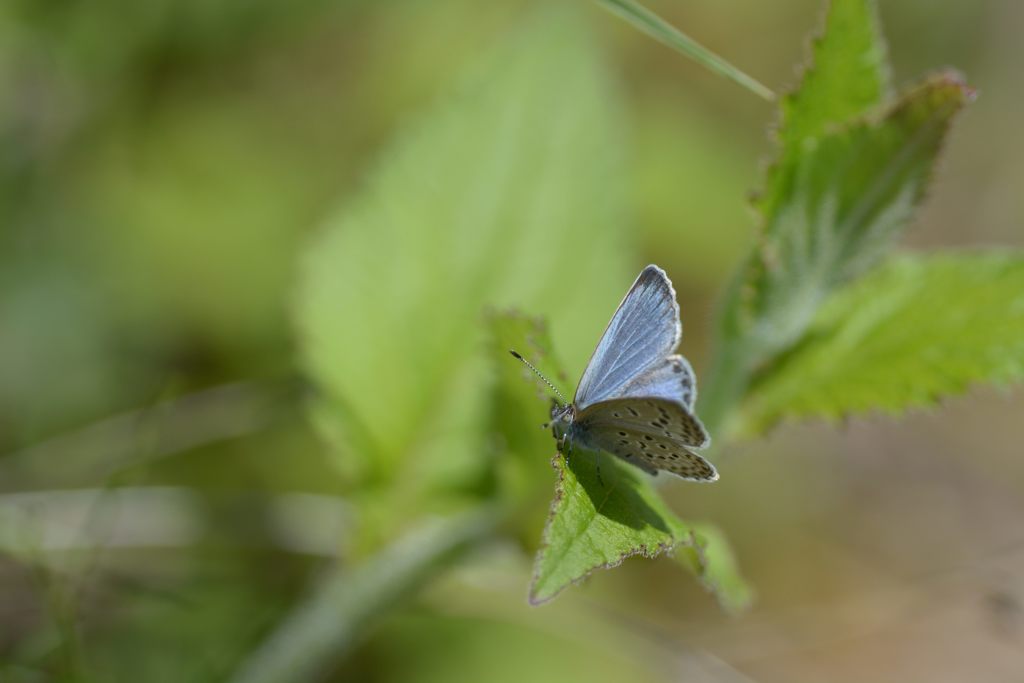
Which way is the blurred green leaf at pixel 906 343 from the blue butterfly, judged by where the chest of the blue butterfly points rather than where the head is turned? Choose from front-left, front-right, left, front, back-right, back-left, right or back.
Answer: back-right

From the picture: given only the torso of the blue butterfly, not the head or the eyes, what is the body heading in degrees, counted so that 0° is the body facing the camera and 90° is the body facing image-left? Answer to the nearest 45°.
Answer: approximately 90°
